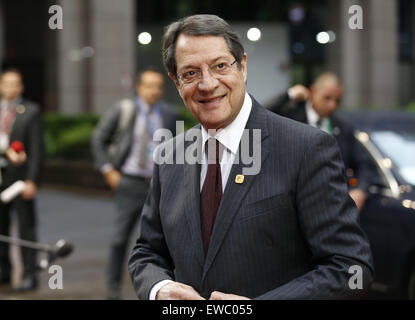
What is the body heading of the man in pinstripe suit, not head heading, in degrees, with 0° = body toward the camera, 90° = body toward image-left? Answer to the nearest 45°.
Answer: approximately 45°

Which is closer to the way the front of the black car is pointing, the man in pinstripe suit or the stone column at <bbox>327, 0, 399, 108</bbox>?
the man in pinstripe suit

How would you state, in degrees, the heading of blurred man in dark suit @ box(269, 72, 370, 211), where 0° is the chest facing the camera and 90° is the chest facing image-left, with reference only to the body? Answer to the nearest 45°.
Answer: approximately 0°

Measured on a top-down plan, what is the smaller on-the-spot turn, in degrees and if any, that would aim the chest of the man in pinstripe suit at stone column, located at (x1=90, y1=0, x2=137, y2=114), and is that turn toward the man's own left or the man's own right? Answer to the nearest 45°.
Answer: approximately 135° to the man's own right

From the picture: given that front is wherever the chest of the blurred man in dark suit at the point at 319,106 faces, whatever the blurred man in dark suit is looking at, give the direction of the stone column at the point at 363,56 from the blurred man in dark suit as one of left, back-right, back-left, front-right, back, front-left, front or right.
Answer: back
